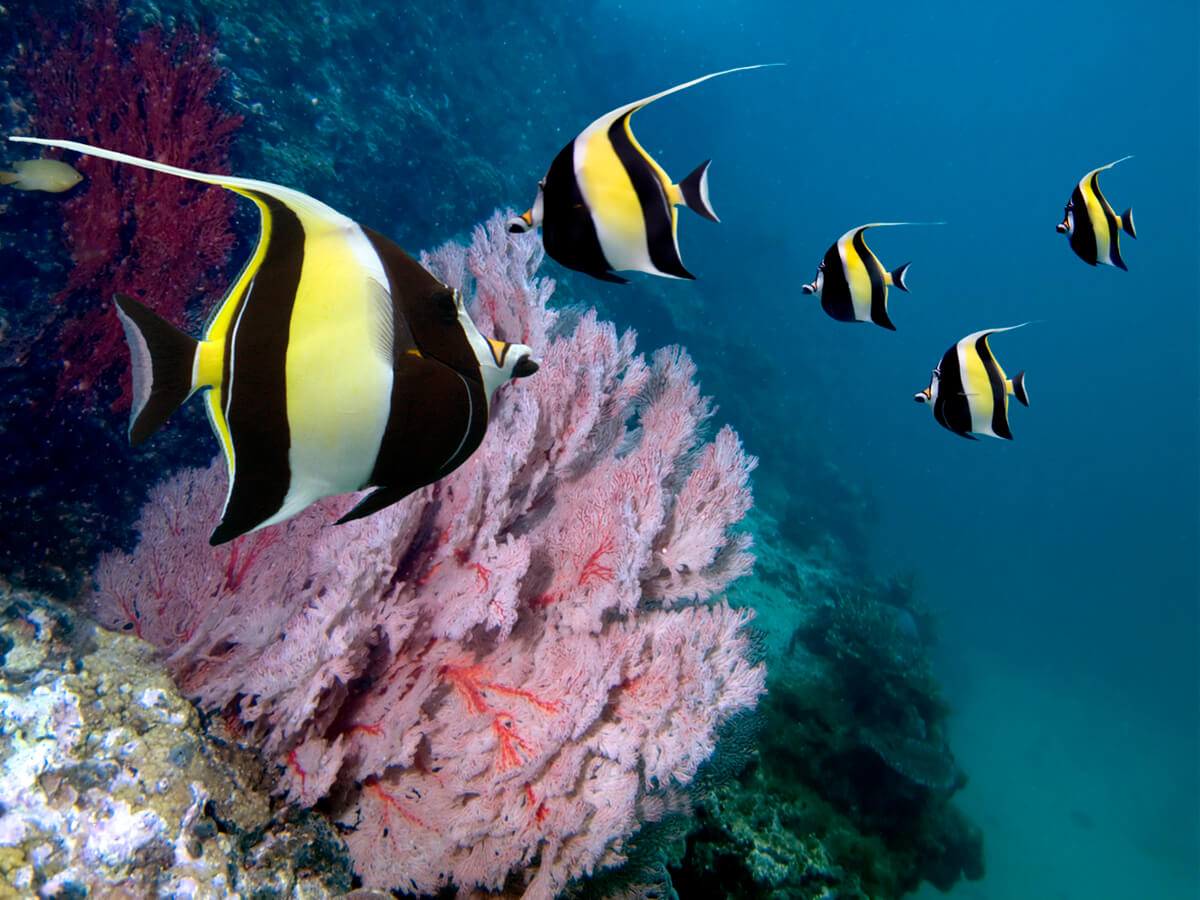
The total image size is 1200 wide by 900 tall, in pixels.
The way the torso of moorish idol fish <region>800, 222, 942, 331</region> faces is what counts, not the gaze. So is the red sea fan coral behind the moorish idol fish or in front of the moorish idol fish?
in front

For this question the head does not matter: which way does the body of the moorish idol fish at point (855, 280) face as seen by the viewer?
to the viewer's left

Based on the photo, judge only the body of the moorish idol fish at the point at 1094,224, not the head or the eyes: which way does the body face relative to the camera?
to the viewer's left

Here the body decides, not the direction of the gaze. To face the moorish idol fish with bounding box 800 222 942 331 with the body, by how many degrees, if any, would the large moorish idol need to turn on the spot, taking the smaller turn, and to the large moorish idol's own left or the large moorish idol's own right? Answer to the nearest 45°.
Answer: approximately 45° to the large moorish idol's own left

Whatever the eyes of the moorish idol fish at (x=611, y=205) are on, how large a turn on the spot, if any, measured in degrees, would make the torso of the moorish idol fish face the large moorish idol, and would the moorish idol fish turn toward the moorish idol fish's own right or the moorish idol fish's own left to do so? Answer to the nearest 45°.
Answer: approximately 90° to the moorish idol fish's own left

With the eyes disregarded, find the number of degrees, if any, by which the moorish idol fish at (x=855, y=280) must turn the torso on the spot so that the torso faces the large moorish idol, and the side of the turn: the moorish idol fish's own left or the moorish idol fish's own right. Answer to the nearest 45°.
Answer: approximately 90° to the moorish idol fish's own left

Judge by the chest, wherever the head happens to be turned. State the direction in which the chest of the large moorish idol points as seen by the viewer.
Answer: to the viewer's right

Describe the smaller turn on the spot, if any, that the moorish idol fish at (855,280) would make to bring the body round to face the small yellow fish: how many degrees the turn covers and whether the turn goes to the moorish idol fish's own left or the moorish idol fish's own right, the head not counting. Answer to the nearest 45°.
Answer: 0° — it already faces it

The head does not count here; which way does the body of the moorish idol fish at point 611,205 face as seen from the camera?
to the viewer's left

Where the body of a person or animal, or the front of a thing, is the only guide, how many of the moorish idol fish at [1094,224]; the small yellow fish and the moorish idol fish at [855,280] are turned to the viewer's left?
2

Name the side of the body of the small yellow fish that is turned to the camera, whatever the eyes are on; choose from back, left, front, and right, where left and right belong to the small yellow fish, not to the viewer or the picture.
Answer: right

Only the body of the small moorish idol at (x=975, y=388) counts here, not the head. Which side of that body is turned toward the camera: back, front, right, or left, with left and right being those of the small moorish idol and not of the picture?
left
